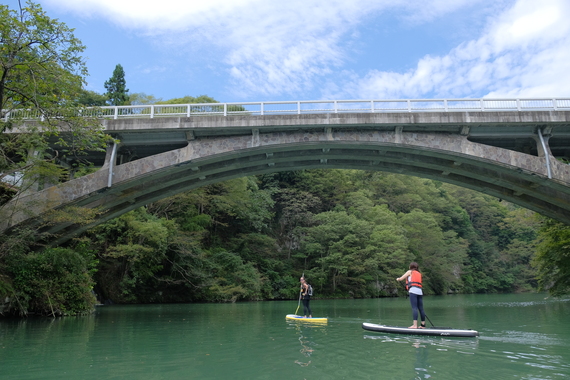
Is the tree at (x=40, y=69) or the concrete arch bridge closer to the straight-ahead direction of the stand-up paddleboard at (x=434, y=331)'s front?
the tree

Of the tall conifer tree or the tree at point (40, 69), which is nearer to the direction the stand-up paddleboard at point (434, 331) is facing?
the tree

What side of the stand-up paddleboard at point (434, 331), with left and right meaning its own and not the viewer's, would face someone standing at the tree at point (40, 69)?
front

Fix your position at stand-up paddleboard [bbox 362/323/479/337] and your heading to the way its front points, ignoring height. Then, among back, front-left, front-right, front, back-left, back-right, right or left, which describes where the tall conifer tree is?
front-right

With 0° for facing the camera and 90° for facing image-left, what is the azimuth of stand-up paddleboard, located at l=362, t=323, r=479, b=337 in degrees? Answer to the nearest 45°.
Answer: approximately 90°

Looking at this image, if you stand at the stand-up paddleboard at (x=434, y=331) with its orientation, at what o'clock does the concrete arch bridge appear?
The concrete arch bridge is roughly at 2 o'clock from the stand-up paddleboard.
